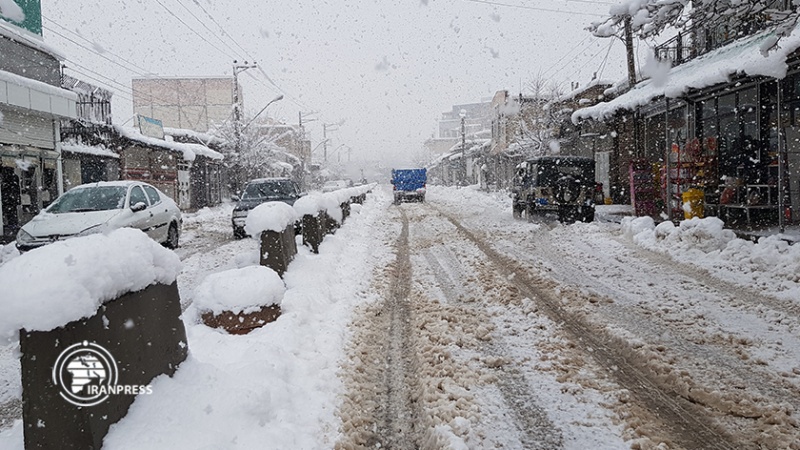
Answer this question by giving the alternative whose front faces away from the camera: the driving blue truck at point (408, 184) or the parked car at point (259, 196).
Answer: the driving blue truck at point (408, 184)

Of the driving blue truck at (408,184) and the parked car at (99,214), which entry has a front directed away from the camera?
the driving blue truck at (408,184)

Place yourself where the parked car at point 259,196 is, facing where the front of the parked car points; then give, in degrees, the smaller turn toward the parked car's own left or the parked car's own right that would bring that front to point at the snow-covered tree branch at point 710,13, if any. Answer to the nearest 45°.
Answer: approximately 90° to the parked car's own left

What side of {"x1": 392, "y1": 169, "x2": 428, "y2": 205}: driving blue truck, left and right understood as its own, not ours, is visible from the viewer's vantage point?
back

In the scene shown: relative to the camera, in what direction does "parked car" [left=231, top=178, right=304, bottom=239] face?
facing the viewer and to the left of the viewer

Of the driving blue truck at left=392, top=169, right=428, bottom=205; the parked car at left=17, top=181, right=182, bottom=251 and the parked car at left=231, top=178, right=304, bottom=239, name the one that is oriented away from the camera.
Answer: the driving blue truck at left=392, top=169, right=428, bottom=205

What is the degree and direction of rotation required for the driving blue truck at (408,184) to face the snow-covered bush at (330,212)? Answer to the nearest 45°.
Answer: approximately 180°

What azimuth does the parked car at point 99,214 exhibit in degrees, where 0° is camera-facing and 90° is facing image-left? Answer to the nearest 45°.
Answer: approximately 45°
